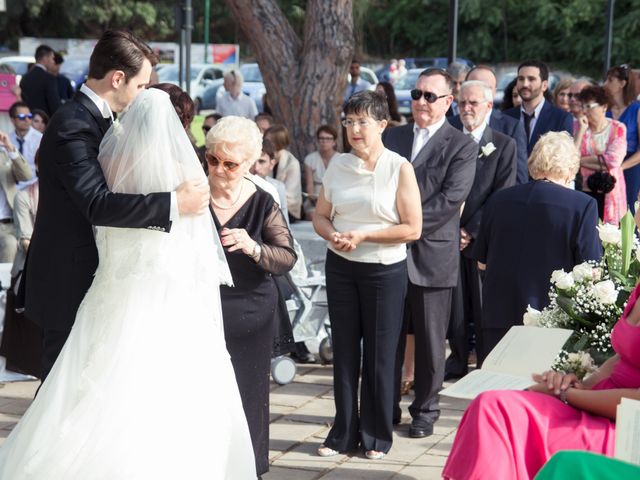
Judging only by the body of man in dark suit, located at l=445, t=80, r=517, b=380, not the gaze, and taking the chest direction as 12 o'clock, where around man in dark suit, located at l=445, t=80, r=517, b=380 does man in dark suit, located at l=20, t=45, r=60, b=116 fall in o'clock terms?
man in dark suit, located at l=20, t=45, r=60, b=116 is roughly at 3 o'clock from man in dark suit, located at l=445, t=80, r=517, b=380.

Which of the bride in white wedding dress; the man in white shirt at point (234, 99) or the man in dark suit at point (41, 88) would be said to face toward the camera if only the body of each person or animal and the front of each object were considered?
the man in white shirt

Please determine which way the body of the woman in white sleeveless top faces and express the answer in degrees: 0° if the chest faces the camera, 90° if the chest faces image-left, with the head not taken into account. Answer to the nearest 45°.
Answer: approximately 45°

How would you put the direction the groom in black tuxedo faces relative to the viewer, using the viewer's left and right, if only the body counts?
facing to the right of the viewer

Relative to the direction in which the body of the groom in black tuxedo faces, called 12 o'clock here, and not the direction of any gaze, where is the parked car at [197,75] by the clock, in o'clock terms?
The parked car is roughly at 9 o'clock from the groom in black tuxedo.

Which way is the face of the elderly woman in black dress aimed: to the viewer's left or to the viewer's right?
to the viewer's left

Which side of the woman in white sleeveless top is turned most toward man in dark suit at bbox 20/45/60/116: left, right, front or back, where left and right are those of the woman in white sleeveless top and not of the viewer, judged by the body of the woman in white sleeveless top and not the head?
right

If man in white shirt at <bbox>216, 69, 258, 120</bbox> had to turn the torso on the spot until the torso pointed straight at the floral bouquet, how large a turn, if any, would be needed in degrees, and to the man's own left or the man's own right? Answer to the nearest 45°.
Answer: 0° — they already face it

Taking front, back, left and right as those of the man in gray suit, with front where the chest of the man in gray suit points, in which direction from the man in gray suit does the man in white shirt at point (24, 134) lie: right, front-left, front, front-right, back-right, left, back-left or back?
right

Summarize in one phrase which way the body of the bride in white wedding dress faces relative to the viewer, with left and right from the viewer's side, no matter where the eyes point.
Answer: facing away from the viewer

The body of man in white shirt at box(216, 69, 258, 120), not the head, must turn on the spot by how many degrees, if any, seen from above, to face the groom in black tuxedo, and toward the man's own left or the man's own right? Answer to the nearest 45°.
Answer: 0° — they already face them

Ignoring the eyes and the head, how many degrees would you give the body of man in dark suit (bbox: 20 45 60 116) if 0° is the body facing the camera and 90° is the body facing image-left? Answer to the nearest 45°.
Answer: approximately 225°

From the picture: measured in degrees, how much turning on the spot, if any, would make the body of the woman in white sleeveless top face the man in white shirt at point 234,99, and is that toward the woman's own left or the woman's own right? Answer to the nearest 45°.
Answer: approximately 135° to the woman's own right
